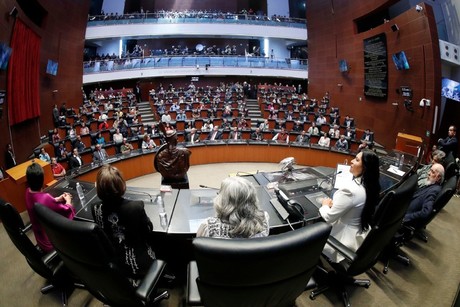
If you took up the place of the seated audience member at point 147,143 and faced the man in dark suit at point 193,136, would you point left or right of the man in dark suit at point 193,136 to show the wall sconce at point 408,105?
right

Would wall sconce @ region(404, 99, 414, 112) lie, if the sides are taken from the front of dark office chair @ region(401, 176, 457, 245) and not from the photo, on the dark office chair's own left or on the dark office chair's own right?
on the dark office chair's own right

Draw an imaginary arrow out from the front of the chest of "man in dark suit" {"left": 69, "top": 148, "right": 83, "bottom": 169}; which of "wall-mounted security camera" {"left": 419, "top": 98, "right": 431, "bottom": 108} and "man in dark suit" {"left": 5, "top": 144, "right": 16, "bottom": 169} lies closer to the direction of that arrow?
the wall-mounted security camera

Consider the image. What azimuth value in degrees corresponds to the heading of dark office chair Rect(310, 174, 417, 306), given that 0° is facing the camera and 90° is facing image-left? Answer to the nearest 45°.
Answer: approximately 135°

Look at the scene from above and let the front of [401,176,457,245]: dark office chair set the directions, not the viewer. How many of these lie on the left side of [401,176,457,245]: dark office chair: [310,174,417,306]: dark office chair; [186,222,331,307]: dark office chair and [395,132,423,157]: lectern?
2

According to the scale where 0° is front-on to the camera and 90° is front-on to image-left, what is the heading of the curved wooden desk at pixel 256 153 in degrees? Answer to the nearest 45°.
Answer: approximately 0°

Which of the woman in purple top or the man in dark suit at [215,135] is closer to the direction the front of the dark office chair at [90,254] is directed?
the man in dark suit

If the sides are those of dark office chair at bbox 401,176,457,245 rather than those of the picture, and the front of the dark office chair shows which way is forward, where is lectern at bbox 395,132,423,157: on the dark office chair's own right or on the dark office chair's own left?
on the dark office chair's own right

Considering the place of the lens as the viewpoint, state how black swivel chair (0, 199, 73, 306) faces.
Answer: facing away from the viewer and to the right of the viewer

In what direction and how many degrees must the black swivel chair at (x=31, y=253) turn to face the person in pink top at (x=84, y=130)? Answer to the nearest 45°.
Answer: approximately 45° to its left
